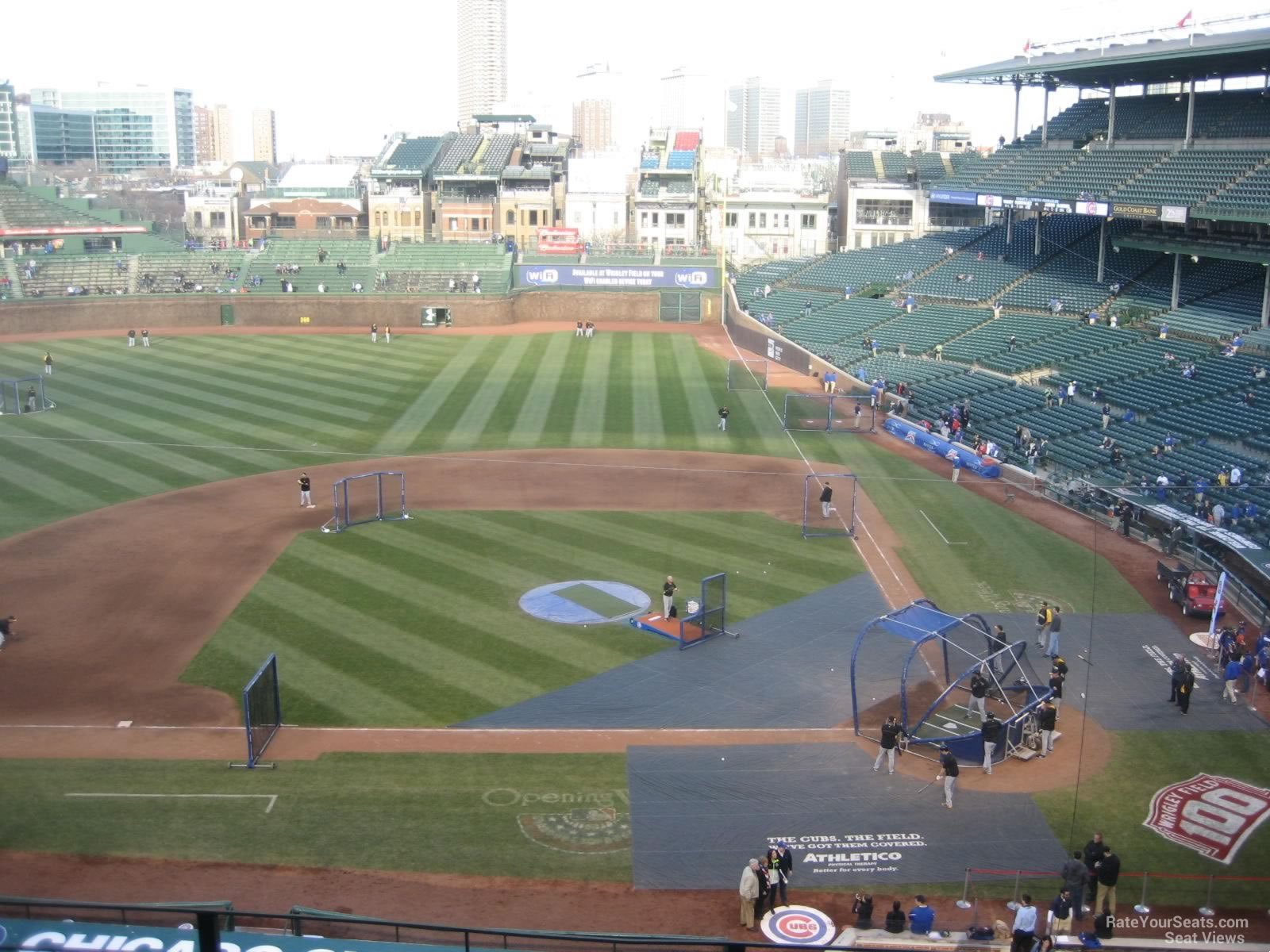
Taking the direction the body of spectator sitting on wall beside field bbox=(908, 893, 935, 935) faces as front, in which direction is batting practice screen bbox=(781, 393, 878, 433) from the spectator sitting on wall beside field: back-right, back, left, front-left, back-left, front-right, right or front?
front

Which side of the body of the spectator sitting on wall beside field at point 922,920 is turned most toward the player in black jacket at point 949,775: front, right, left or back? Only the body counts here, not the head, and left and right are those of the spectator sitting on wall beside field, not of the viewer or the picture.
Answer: front

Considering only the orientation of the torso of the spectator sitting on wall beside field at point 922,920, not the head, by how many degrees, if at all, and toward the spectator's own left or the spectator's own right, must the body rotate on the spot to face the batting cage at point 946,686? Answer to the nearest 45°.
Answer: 0° — they already face it

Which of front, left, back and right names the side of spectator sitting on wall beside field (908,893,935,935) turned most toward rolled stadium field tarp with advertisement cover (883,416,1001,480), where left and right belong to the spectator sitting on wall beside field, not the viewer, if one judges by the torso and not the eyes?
front

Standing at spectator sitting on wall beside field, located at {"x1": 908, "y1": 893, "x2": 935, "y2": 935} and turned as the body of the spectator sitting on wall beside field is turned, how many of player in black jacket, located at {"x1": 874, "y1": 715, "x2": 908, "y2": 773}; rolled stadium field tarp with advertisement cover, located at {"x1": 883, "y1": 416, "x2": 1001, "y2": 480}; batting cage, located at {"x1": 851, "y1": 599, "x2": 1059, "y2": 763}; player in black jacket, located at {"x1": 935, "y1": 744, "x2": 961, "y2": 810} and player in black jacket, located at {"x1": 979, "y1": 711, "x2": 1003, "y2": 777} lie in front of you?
5

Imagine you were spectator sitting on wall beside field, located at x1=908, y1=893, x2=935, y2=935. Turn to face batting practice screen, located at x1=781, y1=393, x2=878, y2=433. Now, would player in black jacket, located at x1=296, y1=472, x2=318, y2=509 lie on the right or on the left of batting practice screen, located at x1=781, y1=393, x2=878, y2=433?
left

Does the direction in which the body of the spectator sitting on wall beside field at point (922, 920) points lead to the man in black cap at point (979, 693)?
yes

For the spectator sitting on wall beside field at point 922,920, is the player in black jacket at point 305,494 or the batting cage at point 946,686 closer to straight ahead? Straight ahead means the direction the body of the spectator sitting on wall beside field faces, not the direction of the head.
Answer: the batting cage

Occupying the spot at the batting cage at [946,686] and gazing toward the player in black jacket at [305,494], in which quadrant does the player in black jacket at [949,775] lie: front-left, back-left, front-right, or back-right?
back-left

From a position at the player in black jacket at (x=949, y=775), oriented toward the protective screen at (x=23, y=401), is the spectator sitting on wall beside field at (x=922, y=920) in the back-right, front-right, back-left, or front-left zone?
back-left

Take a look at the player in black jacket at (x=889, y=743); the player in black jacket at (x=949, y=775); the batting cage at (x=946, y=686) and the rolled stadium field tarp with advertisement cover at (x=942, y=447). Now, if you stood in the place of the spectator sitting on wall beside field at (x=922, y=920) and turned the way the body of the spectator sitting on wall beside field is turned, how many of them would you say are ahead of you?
4

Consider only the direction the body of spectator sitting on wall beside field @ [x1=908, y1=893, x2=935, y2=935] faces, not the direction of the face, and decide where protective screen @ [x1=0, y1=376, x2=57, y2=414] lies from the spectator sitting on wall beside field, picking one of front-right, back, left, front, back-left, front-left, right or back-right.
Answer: front-left

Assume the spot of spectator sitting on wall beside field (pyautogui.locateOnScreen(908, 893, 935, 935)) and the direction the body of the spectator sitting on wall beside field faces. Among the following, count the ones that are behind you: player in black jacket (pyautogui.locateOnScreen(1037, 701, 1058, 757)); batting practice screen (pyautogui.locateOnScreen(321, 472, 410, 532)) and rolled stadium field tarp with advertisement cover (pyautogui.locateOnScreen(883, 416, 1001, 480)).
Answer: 0

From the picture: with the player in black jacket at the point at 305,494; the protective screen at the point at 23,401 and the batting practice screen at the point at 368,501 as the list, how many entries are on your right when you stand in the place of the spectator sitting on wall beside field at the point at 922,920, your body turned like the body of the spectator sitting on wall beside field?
0

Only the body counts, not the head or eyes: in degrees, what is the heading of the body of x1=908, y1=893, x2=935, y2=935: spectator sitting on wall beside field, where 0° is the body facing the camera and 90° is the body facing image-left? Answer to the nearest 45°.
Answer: approximately 180°

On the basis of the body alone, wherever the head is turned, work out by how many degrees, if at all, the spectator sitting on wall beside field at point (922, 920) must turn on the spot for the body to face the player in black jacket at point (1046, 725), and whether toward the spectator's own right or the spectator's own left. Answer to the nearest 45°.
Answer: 0° — they already face them
